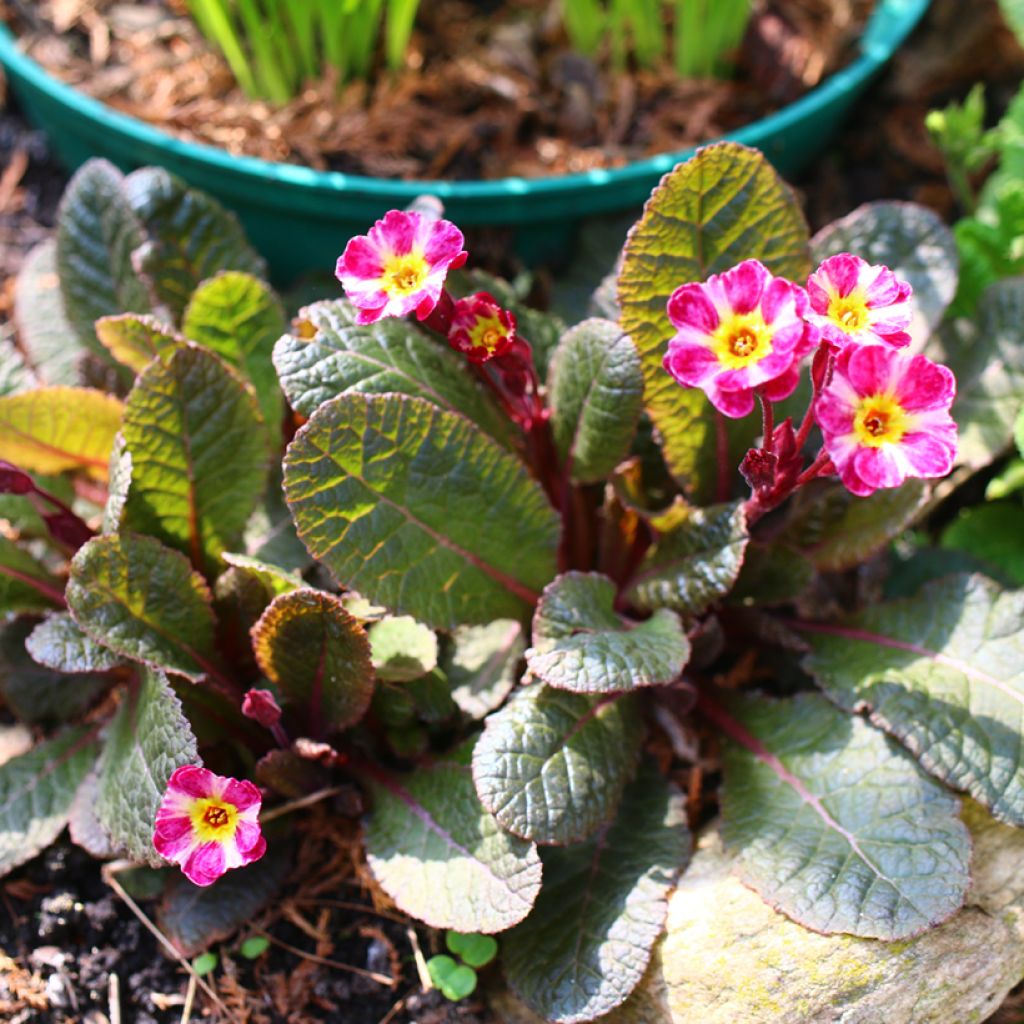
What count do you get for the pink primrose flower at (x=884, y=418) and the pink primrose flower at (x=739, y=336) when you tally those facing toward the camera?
2

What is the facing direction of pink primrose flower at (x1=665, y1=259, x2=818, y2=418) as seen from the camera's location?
facing the viewer
